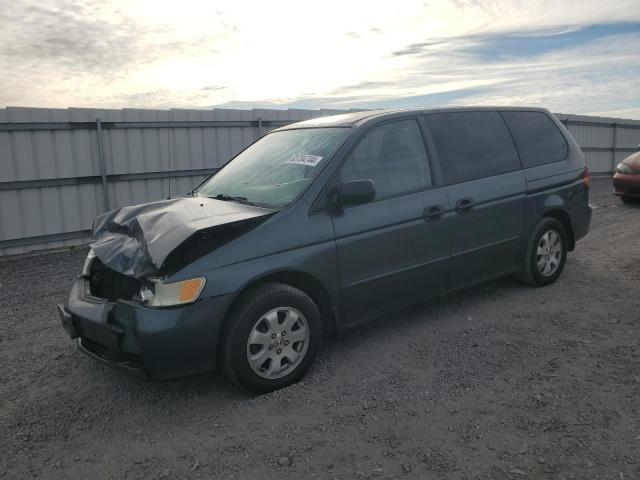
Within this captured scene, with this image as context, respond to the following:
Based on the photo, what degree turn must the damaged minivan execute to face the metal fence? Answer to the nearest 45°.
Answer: approximately 90° to its right

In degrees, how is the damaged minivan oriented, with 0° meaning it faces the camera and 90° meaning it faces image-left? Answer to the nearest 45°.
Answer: approximately 45°
